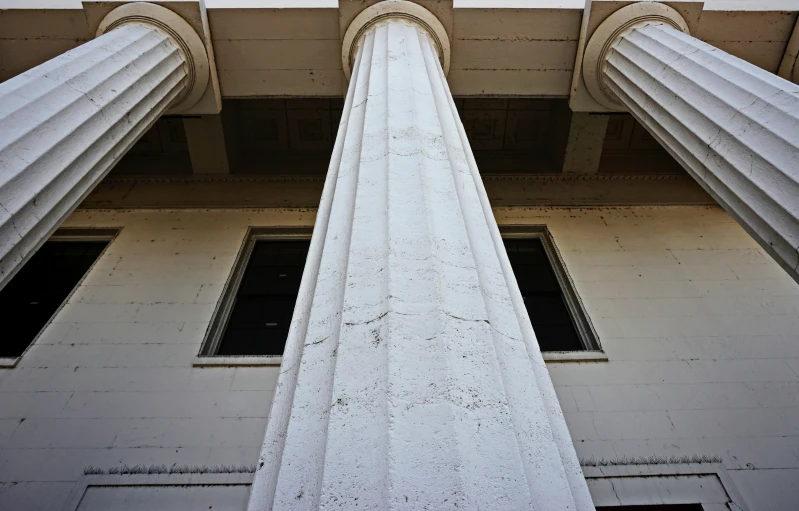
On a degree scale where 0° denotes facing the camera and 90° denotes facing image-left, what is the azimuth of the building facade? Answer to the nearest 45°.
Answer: approximately 0°
